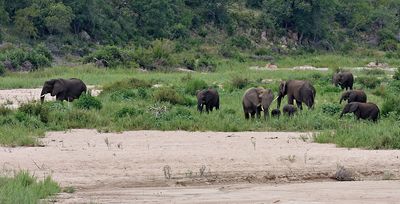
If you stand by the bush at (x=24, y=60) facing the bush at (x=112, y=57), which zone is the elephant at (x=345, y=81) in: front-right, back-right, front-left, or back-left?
front-right

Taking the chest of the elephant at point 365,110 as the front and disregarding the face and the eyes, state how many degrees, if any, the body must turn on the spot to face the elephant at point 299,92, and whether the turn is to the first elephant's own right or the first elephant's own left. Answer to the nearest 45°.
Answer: approximately 45° to the first elephant's own right

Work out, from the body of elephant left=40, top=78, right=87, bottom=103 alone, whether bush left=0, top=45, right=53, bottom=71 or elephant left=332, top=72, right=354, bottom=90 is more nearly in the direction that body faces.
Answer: the bush

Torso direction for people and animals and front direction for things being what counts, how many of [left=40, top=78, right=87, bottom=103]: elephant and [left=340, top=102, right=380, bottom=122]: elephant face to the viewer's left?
2

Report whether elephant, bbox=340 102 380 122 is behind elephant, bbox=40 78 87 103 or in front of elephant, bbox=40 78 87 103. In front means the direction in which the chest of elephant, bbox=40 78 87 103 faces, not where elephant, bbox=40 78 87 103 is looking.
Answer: behind

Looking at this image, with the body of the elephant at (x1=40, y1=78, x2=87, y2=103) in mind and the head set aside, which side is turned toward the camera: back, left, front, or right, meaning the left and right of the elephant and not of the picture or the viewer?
left

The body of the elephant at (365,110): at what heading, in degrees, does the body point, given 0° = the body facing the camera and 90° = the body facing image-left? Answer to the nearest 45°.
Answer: approximately 90°

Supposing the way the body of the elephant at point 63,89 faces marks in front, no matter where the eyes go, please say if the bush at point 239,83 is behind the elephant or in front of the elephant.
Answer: behind

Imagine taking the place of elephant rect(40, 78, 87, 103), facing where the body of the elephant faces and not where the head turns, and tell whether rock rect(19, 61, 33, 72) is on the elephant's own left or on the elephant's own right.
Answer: on the elephant's own right

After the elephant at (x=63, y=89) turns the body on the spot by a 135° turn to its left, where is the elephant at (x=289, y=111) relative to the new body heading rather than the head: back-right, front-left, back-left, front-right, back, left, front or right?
front
